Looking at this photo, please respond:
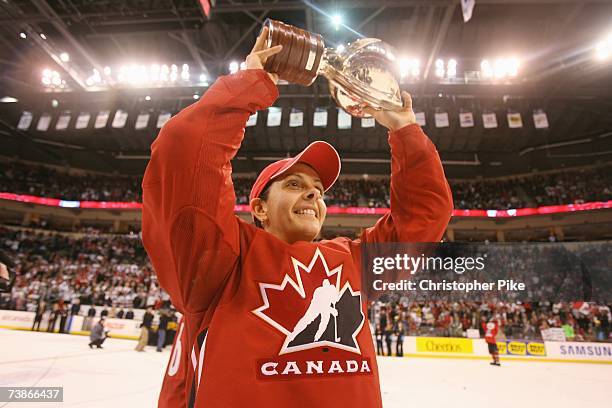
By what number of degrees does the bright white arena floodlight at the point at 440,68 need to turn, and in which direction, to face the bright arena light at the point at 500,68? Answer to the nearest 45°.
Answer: approximately 90° to its left

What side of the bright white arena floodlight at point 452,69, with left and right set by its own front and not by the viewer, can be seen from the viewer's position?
front

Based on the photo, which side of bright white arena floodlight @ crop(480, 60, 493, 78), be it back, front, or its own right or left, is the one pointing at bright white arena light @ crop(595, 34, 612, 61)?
left

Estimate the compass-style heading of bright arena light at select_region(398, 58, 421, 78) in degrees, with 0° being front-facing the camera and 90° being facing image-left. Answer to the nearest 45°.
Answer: approximately 0°

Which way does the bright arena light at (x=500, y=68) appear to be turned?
toward the camera

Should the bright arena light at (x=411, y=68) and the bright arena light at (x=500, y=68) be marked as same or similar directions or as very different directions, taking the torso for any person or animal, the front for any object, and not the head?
same or similar directions

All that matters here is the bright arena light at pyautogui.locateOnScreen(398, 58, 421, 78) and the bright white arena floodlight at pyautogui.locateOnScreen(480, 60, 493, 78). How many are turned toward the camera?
2

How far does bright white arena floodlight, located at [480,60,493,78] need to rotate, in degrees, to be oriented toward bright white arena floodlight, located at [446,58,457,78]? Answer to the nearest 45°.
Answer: approximately 45° to its right

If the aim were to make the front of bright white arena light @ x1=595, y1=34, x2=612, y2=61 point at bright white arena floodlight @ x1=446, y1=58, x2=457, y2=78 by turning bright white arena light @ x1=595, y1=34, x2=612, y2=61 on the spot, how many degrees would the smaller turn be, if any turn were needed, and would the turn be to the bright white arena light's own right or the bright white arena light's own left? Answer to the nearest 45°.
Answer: approximately 90° to the bright white arena light's own right

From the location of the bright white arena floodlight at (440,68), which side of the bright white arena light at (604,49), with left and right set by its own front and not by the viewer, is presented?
right

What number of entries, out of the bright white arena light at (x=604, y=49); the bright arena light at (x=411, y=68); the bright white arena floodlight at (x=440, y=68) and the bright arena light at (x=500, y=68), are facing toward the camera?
4

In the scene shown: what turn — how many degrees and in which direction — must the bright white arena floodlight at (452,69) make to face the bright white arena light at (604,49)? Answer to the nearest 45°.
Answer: approximately 90° to its left

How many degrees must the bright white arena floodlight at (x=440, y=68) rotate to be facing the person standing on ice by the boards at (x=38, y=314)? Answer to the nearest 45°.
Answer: approximately 90° to its right

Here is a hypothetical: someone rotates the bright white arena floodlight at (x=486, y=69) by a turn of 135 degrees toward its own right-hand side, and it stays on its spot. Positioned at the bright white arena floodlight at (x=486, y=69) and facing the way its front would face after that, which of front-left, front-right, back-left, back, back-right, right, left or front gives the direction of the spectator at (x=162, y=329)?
left
